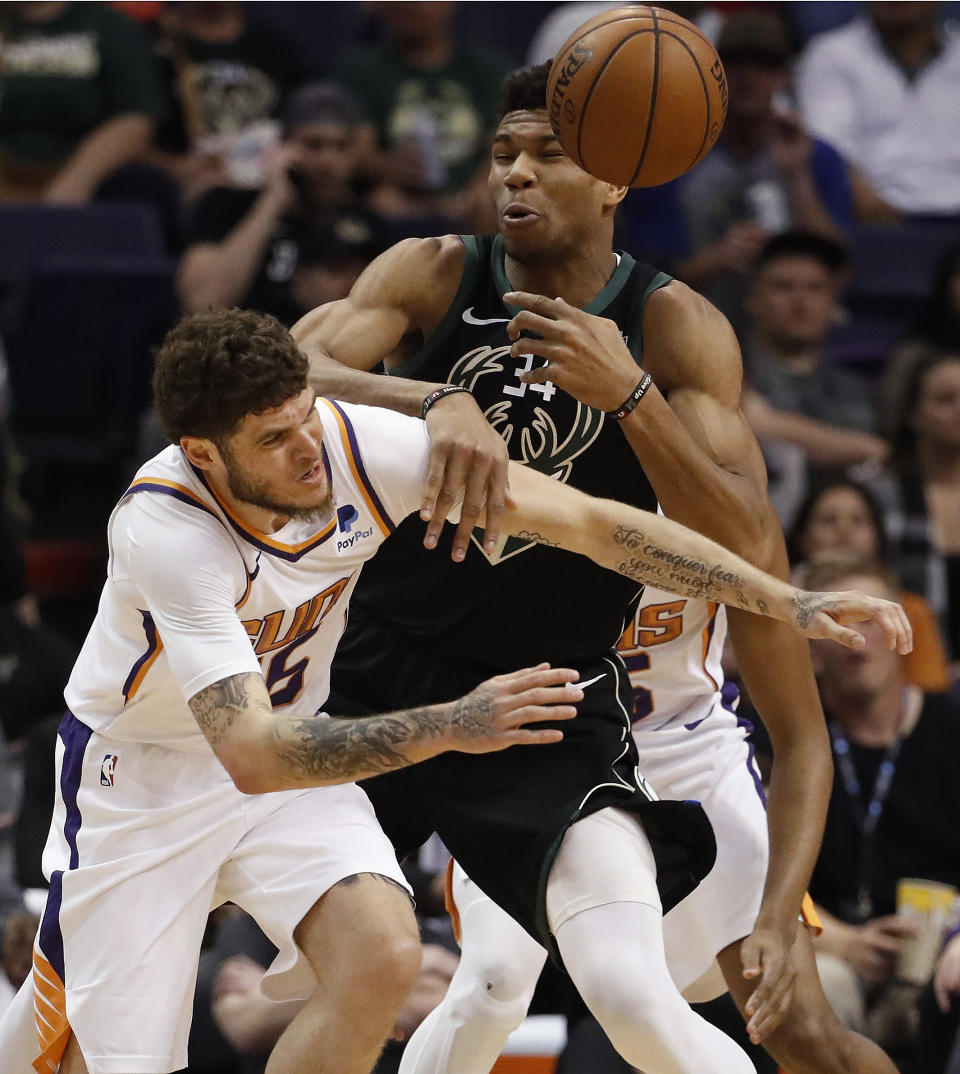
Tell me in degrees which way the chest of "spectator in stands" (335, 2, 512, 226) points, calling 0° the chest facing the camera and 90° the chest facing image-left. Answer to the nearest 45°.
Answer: approximately 0°

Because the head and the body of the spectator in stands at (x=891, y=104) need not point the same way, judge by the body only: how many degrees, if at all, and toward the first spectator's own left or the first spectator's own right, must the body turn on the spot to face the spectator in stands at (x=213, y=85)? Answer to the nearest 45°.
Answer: approximately 45° to the first spectator's own right

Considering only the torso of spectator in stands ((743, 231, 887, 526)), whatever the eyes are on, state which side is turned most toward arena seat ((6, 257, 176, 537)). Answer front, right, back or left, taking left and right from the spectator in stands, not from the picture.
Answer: right
